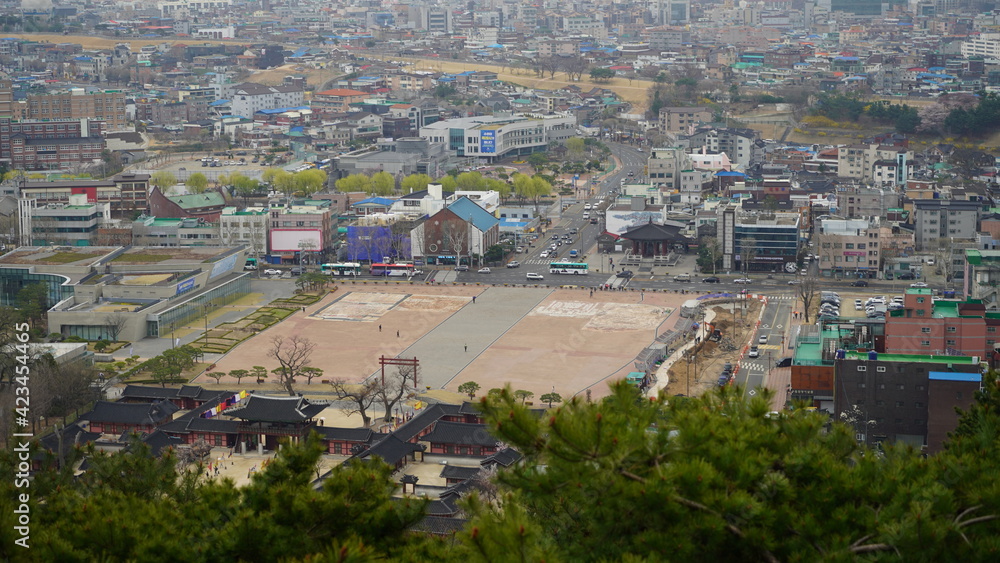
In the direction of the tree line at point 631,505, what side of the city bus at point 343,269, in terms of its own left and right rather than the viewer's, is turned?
left

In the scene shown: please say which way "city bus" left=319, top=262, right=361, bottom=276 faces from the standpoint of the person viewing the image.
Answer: facing to the left of the viewer

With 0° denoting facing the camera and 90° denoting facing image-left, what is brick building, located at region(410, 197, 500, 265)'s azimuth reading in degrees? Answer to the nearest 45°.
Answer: approximately 0°

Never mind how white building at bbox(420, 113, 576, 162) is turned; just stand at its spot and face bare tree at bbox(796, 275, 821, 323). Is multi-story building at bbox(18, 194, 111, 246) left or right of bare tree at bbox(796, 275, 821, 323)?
right

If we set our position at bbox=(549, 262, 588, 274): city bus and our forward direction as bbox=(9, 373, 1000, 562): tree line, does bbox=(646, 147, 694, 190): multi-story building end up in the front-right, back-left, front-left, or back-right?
back-left

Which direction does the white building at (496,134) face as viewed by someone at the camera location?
facing the viewer and to the right of the viewer

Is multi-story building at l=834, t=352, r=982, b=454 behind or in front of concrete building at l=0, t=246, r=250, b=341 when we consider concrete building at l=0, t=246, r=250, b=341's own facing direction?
in front

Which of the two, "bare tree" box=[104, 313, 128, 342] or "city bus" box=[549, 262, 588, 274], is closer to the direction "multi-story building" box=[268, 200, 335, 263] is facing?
the bare tree

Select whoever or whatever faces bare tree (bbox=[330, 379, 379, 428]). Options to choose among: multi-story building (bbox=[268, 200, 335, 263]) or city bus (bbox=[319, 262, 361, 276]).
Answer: the multi-story building

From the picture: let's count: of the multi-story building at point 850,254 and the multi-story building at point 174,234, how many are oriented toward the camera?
2

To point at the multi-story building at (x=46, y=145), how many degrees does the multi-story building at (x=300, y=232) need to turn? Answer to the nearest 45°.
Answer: approximately 135° to its right

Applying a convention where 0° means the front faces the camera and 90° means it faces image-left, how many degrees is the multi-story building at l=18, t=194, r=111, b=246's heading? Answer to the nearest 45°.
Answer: approximately 0°

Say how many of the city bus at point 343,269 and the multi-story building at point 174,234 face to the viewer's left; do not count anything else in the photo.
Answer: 1
